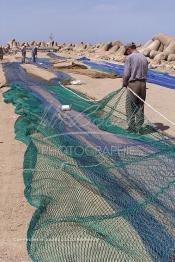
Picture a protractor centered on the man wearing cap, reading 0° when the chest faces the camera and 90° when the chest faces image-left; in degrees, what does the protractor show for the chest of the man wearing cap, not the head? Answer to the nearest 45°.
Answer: approximately 135°
